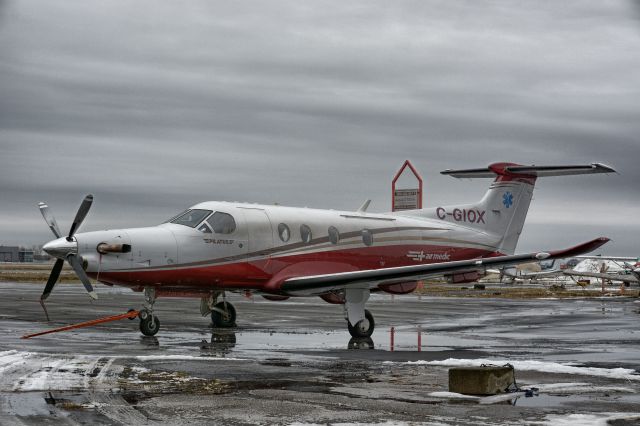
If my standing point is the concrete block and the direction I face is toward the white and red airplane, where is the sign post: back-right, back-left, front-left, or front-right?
front-right

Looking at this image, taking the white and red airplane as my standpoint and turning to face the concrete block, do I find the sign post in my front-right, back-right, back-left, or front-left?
back-left

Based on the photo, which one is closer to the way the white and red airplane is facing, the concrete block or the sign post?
the concrete block

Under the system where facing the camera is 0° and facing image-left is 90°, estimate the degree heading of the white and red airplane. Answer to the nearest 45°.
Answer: approximately 45°

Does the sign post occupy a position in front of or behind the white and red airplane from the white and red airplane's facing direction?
behind

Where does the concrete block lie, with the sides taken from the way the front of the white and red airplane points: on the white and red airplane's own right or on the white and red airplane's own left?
on the white and red airplane's own left
